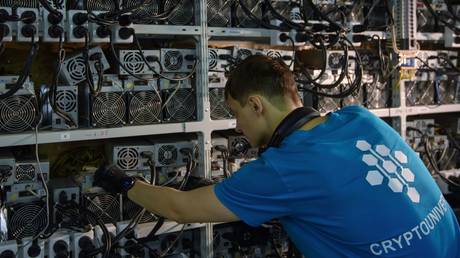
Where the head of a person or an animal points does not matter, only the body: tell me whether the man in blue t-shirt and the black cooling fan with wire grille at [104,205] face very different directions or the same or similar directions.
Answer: very different directions

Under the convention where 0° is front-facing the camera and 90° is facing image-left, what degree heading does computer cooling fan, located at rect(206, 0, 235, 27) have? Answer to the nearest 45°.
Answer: approximately 0°

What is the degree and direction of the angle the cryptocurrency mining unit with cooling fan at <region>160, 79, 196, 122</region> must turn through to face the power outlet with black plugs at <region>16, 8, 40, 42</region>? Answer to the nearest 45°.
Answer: approximately 45° to its right

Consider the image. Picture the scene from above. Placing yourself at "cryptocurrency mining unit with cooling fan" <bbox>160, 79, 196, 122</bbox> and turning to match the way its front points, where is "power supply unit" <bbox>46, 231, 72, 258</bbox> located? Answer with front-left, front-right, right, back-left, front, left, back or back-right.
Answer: front-right

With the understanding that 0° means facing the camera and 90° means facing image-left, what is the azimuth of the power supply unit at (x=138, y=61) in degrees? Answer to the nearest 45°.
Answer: approximately 0°
